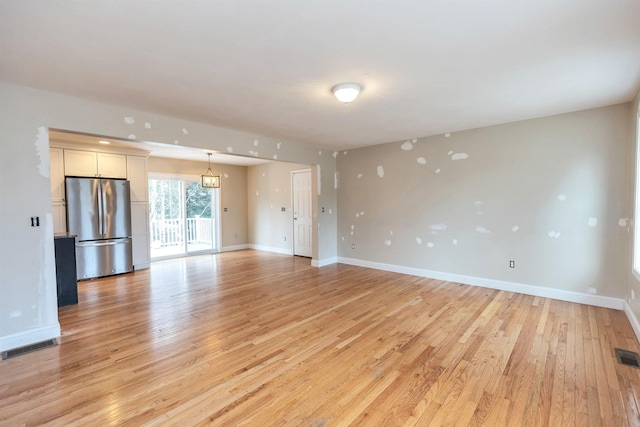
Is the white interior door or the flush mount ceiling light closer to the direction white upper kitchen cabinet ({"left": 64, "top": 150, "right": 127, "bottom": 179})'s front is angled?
the flush mount ceiling light

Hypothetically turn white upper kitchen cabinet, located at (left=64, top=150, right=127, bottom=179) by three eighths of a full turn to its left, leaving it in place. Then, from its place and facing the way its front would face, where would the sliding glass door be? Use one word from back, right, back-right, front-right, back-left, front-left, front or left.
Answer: front

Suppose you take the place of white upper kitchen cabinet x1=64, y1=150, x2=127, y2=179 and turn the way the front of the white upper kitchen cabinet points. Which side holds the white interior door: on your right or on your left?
on your left

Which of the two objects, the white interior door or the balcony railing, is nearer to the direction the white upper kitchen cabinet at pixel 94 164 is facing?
the white interior door

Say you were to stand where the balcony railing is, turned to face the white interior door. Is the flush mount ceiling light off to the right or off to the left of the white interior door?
right

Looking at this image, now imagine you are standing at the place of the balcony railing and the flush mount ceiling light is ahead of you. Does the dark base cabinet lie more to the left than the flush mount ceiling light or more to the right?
right

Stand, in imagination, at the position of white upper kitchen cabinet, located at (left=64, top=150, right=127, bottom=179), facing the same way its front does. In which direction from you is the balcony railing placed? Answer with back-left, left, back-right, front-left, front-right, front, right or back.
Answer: back-left

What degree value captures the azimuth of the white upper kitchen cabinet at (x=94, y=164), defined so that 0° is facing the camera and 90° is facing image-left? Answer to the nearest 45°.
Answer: approximately 0°

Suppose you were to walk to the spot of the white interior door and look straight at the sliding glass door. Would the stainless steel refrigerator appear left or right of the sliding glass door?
left

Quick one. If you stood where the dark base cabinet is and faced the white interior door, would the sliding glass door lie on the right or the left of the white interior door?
left
